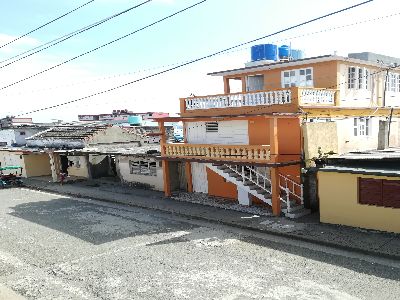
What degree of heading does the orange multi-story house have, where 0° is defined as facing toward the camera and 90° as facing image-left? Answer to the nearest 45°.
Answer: approximately 45°

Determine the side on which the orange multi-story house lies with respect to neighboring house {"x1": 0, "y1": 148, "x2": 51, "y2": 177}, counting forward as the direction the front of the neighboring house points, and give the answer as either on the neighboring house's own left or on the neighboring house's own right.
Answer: on the neighboring house's own left

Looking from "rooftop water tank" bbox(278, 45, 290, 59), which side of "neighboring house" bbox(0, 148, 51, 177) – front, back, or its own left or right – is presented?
left

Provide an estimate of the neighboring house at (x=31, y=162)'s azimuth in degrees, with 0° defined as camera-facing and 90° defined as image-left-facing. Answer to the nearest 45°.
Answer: approximately 45°

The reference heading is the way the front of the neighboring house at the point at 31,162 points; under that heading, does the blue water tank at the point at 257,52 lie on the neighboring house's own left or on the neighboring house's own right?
on the neighboring house's own left

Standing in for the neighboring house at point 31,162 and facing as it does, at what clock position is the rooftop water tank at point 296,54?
The rooftop water tank is roughly at 9 o'clock from the neighboring house.
